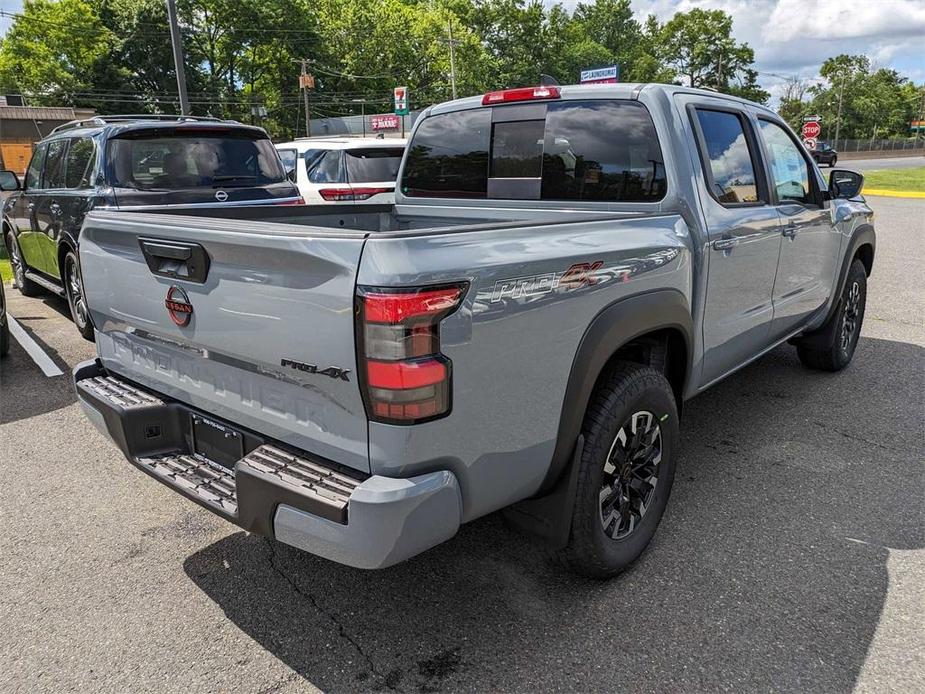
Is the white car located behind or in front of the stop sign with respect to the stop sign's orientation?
in front

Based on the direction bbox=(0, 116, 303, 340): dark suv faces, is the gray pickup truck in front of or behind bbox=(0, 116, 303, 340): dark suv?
behind

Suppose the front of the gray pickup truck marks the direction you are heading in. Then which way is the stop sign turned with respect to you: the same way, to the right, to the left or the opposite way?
the opposite way

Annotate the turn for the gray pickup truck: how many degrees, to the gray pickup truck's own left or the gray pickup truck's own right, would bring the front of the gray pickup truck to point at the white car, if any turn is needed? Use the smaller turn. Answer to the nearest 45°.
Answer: approximately 45° to the gray pickup truck's own left

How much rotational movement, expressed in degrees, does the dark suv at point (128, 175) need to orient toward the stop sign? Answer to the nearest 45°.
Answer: approximately 90° to its right

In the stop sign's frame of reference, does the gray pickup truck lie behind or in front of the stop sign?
in front

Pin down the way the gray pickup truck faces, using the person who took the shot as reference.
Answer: facing away from the viewer and to the right of the viewer

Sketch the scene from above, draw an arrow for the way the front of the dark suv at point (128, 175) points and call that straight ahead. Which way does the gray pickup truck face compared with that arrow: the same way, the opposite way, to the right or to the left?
to the right

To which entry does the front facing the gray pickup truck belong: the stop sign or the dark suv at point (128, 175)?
the stop sign

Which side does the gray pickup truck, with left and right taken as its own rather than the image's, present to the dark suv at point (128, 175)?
left

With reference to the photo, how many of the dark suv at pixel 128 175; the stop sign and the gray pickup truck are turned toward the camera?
1

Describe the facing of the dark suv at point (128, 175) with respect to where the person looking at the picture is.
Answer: facing away from the viewer and to the left of the viewer

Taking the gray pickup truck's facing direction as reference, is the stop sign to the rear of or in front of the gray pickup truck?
in front
